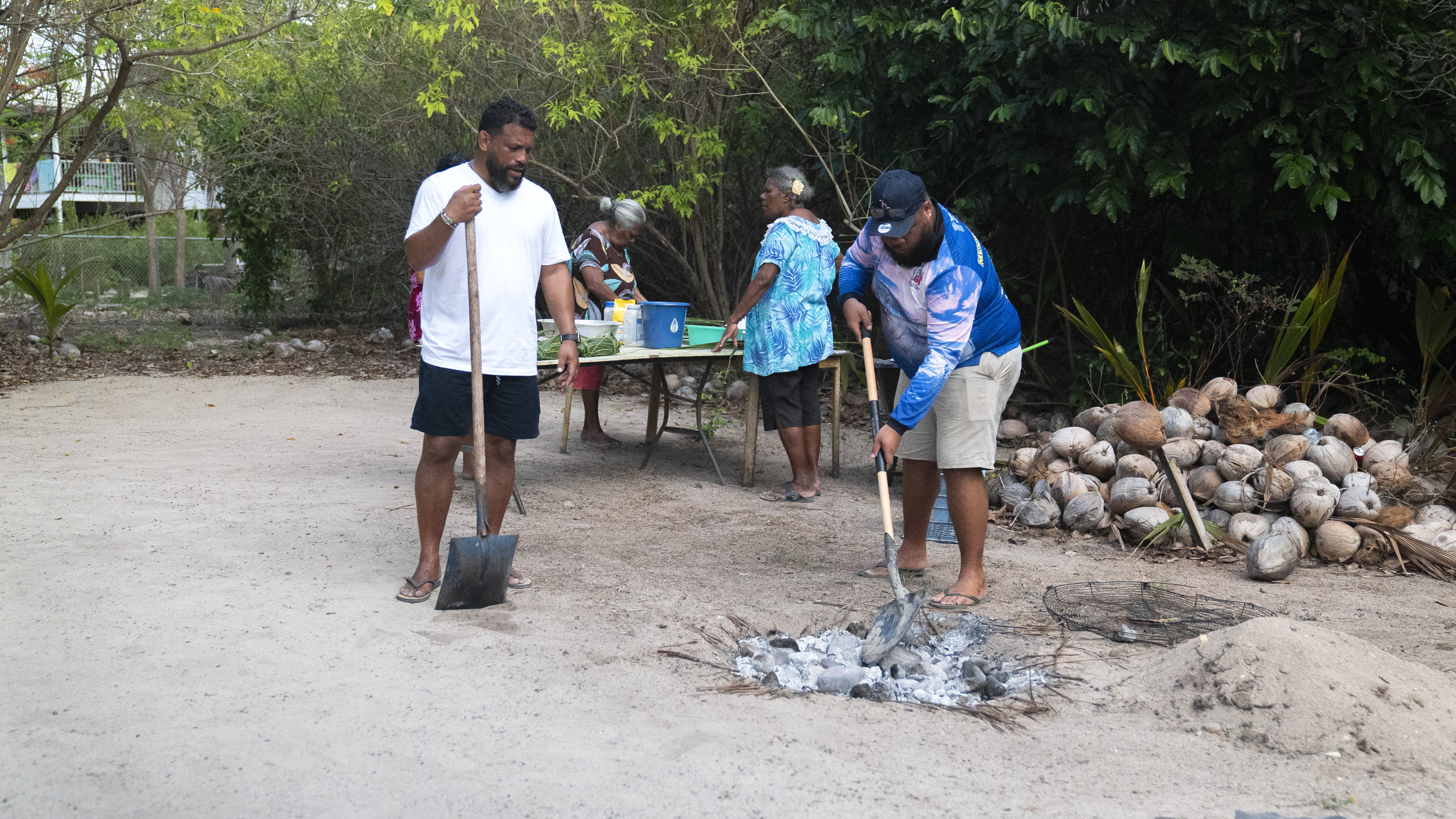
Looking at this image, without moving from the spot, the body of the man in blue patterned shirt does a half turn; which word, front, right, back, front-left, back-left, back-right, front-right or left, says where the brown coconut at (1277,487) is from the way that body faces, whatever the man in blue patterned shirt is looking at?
front

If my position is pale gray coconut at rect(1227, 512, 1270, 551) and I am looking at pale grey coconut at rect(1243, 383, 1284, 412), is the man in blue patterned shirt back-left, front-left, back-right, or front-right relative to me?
back-left

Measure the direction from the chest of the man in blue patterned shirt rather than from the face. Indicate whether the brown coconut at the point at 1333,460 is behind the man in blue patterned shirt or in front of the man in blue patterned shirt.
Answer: behind

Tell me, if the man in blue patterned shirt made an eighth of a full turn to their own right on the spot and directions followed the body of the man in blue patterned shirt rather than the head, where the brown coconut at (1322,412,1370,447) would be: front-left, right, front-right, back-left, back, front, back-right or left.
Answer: back-right

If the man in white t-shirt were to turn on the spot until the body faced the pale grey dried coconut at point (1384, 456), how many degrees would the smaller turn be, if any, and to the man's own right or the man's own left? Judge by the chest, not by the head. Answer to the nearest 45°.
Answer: approximately 90° to the man's own left

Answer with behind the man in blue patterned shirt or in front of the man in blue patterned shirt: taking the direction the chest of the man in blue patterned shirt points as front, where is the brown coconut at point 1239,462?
behind

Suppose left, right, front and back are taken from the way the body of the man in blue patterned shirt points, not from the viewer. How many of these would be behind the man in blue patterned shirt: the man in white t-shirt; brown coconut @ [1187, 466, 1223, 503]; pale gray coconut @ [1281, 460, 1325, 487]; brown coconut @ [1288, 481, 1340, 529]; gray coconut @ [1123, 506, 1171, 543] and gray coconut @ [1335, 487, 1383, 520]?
5

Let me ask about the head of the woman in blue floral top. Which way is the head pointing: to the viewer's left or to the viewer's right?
to the viewer's left

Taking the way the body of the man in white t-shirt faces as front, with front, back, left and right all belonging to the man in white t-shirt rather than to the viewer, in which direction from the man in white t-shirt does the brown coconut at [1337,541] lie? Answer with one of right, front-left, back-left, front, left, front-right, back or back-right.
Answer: left

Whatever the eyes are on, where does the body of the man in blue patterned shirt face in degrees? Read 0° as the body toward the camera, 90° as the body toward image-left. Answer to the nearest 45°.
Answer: approximately 45°

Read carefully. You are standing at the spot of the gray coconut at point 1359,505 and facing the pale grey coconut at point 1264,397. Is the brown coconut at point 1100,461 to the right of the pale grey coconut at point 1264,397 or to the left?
left

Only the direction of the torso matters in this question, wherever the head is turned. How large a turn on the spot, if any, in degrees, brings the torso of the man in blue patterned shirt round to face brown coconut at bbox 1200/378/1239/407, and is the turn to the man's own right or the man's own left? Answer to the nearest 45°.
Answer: approximately 180°

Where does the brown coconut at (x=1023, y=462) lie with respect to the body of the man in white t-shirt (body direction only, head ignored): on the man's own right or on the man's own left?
on the man's own left

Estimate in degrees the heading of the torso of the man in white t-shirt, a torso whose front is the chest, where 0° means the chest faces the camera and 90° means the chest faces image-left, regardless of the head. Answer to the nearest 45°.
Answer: approximately 0°
